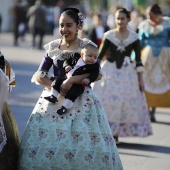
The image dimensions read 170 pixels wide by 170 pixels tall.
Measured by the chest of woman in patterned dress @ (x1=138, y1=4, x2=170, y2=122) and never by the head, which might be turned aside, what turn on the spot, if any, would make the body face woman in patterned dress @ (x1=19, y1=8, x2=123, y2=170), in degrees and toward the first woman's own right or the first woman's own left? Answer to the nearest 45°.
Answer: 0° — they already face them

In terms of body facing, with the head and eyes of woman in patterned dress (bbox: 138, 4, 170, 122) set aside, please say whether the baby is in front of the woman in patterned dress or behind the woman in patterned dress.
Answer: in front

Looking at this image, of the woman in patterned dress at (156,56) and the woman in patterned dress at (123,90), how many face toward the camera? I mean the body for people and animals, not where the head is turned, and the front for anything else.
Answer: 2

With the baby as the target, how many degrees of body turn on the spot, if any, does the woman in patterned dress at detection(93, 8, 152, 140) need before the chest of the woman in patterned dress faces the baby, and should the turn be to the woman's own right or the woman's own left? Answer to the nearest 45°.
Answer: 0° — they already face them

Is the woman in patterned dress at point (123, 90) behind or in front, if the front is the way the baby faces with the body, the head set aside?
behind

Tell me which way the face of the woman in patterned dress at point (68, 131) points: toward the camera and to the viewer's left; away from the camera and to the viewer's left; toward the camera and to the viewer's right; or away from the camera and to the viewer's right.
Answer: toward the camera and to the viewer's left

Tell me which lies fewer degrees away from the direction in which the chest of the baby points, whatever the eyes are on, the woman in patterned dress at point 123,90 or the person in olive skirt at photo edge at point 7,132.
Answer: the person in olive skirt at photo edge

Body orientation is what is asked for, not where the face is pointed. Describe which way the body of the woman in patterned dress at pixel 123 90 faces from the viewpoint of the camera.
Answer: toward the camera
